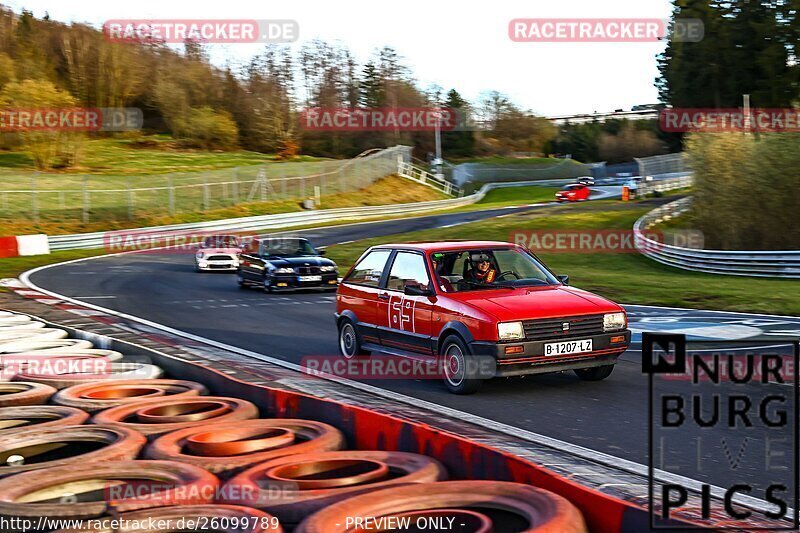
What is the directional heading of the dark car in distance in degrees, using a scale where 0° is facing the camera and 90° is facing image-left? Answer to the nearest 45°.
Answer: approximately 315°

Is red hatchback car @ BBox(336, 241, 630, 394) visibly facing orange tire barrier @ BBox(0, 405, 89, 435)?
no

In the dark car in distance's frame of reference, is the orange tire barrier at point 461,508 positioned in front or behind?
in front

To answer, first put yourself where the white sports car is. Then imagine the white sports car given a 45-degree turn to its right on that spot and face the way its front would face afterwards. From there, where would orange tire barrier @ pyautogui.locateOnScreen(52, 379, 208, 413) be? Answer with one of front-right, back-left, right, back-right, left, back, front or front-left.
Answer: front-left

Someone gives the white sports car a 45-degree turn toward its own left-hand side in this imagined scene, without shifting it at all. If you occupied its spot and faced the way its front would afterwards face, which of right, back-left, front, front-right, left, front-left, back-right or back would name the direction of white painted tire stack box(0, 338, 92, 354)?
front-right

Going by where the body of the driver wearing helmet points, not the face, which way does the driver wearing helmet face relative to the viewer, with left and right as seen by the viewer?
facing the viewer and to the right of the viewer

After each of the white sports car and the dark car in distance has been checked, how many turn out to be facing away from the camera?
0

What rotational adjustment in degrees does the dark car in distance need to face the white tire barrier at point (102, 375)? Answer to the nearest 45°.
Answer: approximately 45° to its right

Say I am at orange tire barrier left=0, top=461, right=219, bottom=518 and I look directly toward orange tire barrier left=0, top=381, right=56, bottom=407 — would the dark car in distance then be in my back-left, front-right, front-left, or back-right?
front-right

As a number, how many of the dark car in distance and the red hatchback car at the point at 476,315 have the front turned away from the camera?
0

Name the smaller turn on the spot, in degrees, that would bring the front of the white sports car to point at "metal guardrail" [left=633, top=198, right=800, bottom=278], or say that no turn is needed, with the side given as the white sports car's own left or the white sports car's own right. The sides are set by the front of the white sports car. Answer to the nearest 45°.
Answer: approximately 90° to the white sports car's own left

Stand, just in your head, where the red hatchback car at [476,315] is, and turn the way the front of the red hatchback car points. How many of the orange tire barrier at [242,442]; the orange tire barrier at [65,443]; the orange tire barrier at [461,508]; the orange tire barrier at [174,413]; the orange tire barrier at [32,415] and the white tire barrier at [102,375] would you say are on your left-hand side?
0

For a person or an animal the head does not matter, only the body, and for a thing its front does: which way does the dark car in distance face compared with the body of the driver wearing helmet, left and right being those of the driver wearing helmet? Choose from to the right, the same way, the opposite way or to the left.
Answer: the same way

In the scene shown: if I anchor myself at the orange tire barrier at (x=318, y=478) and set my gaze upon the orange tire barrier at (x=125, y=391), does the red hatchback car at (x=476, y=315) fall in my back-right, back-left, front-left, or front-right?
front-right

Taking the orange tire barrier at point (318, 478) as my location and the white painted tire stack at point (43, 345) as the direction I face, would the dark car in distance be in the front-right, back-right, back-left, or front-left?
front-right

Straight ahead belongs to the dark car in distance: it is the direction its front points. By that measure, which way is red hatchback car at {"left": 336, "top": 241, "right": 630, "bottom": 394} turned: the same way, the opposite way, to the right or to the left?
the same way

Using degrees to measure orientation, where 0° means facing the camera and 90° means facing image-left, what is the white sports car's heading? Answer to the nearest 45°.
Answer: approximately 0°

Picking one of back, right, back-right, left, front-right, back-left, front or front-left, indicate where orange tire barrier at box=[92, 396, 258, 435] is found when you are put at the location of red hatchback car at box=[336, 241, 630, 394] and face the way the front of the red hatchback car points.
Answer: right

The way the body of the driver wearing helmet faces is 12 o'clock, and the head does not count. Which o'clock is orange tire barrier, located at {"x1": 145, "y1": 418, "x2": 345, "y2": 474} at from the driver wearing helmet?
The orange tire barrier is roughly at 2 o'clock from the driver wearing helmet.

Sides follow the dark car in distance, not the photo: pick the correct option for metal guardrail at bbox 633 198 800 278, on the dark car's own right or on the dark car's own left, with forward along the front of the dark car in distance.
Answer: on the dark car's own left

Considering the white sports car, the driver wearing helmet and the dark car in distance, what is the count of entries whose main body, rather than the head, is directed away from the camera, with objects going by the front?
0

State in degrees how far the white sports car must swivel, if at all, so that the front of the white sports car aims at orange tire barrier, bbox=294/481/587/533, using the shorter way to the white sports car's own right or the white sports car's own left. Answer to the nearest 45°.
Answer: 0° — it already faces it

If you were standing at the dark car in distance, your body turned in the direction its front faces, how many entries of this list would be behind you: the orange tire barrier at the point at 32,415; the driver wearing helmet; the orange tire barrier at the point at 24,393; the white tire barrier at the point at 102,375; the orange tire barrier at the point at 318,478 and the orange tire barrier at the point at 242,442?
0

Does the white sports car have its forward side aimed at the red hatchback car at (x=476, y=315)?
yes
